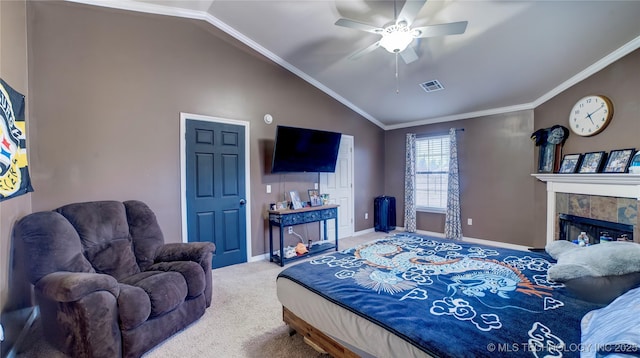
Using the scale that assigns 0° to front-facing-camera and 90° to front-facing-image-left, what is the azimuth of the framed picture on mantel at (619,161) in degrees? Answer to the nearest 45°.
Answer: approximately 45°

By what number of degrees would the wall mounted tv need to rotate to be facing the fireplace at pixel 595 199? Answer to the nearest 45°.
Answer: approximately 45° to its left

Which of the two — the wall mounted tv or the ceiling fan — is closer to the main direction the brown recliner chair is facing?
the ceiling fan

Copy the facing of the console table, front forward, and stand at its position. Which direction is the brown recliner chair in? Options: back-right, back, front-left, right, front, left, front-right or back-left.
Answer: right

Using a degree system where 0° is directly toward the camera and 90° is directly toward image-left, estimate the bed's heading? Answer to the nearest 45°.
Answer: approximately 135°

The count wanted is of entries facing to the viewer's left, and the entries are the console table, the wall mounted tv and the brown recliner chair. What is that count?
0

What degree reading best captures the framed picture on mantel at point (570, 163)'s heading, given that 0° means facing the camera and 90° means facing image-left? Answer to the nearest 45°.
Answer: approximately 45°

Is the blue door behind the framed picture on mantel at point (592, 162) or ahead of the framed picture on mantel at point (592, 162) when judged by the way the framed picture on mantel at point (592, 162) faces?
ahead

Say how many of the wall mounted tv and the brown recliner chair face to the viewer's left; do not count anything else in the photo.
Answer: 0

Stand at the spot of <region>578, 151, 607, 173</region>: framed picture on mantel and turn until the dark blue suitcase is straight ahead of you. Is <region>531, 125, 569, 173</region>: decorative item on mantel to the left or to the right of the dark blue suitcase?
right

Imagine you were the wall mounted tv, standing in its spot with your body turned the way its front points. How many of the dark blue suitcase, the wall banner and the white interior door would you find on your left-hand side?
2

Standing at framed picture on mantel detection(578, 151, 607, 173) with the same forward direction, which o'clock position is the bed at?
The bed is roughly at 11 o'clock from the framed picture on mantel.

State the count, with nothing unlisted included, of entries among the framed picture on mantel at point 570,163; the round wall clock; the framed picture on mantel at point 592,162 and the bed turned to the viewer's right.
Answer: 0

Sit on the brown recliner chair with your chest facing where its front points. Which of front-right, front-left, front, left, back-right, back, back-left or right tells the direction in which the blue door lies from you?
left

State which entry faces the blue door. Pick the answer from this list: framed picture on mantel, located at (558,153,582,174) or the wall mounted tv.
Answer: the framed picture on mantel

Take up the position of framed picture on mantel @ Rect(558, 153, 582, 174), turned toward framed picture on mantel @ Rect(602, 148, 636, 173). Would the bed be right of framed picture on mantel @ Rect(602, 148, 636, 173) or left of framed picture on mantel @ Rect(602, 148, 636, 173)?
right
